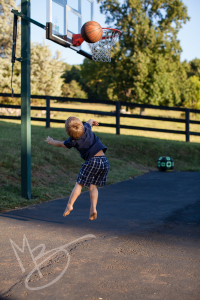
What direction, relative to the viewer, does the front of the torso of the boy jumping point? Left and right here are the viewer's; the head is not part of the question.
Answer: facing away from the viewer and to the left of the viewer

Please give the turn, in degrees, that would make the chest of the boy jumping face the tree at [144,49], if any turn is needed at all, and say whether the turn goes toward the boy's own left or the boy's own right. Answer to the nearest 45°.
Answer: approximately 45° to the boy's own right

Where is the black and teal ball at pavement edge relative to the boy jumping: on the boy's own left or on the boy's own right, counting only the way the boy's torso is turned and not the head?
on the boy's own right

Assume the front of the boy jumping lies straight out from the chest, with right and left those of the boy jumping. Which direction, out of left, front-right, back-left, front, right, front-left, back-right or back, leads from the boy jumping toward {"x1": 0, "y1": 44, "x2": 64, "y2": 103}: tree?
front-right

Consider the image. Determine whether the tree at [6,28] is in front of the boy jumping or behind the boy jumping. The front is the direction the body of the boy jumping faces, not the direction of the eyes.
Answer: in front

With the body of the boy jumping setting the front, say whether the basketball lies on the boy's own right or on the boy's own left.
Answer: on the boy's own right
